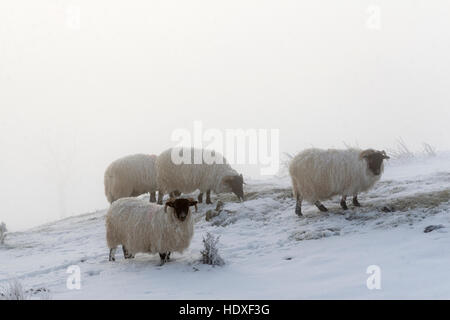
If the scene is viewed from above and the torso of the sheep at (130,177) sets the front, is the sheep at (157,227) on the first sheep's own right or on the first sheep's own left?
on the first sheep's own right

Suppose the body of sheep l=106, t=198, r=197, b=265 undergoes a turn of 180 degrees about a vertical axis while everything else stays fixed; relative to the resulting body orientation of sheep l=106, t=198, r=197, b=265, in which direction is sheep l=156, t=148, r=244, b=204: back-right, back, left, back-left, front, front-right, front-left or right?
front-right

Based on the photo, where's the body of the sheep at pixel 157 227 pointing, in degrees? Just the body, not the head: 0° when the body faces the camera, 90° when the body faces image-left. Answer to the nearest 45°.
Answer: approximately 315°

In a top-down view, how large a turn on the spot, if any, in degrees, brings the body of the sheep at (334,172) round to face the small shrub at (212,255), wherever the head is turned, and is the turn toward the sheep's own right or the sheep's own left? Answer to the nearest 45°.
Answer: approximately 135° to the sheep's own right

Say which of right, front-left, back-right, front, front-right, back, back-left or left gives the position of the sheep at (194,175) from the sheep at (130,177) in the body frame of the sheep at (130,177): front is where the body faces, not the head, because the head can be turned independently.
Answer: front-right

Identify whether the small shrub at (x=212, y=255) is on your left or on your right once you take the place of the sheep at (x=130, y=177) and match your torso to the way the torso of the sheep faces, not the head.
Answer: on your right

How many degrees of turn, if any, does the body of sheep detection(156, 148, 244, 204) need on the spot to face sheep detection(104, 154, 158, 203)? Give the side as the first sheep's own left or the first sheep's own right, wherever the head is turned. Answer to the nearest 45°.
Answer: approximately 135° to the first sheep's own left

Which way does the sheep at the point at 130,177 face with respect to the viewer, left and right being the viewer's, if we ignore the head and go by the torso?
facing to the right of the viewer

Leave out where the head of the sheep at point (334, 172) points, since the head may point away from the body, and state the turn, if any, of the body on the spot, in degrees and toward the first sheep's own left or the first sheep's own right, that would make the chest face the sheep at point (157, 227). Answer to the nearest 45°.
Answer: approximately 135° to the first sheep's own right

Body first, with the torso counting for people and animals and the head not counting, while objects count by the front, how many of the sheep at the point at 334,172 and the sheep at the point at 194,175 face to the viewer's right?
2

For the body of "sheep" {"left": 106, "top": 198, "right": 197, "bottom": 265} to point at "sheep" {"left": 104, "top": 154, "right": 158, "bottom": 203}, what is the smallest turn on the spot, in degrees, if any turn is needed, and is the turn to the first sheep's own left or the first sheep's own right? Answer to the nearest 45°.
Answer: approximately 135° to the first sheep's own left

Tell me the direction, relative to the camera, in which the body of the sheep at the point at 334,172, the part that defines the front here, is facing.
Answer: to the viewer's right

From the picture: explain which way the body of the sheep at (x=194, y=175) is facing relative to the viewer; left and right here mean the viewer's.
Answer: facing to the right of the viewer

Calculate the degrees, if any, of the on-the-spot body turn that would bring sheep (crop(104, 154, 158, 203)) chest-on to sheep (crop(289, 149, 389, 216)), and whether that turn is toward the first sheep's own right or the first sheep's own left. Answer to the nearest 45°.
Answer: approximately 45° to the first sheep's own right
